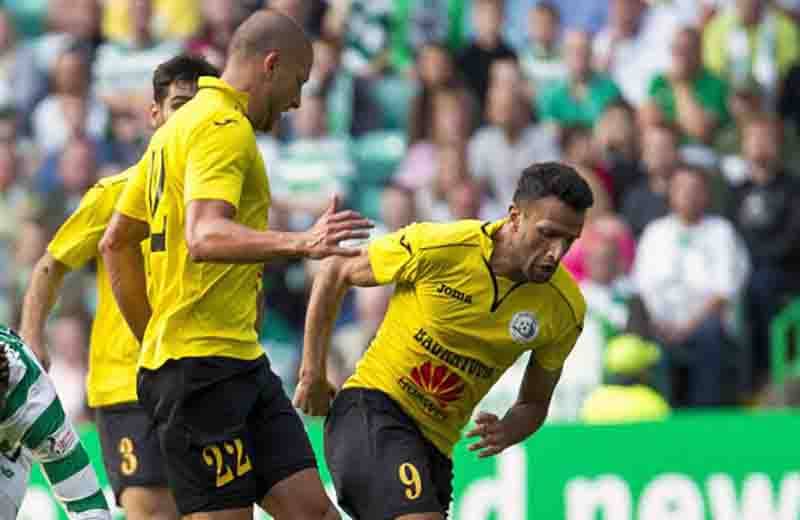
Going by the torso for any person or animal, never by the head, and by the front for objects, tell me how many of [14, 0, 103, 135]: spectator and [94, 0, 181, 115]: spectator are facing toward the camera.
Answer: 2

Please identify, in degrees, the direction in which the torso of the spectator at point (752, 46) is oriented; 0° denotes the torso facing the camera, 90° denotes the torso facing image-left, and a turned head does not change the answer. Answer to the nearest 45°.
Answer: approximately 0°

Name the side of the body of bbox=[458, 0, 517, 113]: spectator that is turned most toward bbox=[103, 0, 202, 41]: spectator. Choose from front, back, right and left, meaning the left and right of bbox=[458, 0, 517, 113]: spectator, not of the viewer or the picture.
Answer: right

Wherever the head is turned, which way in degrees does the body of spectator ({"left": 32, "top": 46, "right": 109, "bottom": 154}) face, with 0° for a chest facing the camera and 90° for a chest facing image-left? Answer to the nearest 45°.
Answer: approximately 0°
